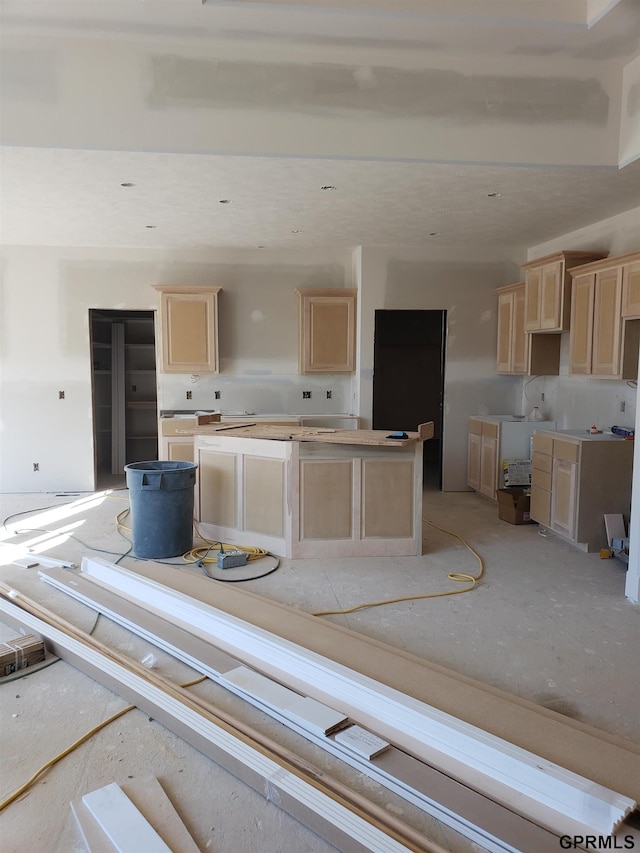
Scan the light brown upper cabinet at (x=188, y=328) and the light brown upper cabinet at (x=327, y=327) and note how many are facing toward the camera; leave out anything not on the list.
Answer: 2

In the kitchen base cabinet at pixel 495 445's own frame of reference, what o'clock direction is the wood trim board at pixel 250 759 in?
The wood trim board is roughly at 11 o'clock from the kitchen base cabinet.

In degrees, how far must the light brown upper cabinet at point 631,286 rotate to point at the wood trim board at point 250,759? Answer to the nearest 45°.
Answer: approximately 45° to its left

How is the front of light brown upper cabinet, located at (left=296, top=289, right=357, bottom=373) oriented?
toward the camera

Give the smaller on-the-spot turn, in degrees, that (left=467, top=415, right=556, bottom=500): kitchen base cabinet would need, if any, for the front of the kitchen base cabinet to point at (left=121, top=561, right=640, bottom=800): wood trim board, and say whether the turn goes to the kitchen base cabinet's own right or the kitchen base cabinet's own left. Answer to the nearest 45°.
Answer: approximately 45° to the kitchen base cabinet's own left

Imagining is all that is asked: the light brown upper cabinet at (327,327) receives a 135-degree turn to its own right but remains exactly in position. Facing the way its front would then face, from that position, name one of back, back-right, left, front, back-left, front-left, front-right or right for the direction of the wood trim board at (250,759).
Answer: back-left

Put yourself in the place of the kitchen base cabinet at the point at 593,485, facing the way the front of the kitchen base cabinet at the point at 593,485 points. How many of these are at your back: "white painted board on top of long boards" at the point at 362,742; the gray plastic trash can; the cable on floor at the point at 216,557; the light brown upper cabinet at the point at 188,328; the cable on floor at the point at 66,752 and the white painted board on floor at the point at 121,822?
0

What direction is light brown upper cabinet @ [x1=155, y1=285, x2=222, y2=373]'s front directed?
toward the camera

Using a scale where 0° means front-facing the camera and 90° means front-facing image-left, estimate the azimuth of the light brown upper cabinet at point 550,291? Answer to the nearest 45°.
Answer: approximately 45°

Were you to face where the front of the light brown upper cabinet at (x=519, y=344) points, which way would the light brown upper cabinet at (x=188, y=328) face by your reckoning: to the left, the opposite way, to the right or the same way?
to the left

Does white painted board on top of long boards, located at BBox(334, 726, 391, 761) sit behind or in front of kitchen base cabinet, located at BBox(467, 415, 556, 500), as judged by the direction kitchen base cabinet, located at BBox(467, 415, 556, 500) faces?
in front

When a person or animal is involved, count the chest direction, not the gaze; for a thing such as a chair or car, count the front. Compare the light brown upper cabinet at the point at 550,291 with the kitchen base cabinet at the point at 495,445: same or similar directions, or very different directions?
same or similar directions

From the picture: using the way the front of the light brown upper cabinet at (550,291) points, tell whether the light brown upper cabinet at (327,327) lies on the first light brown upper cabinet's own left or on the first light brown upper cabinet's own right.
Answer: on the first light brown upper cabinet's own right

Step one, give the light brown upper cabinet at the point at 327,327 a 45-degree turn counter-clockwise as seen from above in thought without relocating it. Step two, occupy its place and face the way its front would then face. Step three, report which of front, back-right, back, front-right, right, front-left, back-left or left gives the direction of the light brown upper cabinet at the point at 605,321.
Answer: front

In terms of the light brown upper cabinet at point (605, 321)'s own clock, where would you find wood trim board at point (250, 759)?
The wood trim board is roughly at 11 o'clock from the light brown upper cabinet.

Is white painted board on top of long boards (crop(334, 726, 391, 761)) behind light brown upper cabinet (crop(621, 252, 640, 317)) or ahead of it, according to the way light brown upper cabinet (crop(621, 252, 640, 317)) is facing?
ahead

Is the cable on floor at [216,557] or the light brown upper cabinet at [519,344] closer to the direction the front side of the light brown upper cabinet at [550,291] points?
the cable on floor

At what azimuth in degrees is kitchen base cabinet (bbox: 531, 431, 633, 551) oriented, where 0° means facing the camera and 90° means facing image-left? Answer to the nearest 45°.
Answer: approximately 45°

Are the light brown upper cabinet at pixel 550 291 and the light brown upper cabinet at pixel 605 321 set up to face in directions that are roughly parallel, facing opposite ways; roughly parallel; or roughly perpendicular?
roughly parallel
